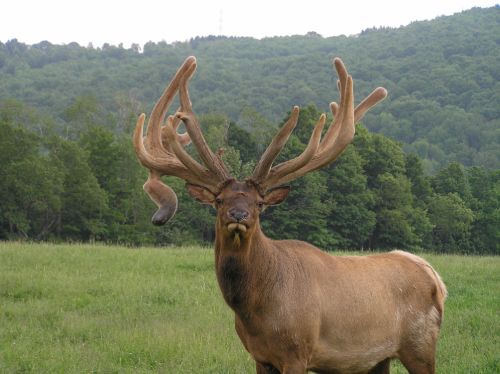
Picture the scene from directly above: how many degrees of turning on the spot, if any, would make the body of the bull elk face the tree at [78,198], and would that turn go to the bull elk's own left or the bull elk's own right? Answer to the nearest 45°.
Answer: approximately 135° to the bull elk's own right

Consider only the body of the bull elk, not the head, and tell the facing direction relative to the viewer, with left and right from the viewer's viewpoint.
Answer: facing the viewer and to the left of the viewer
